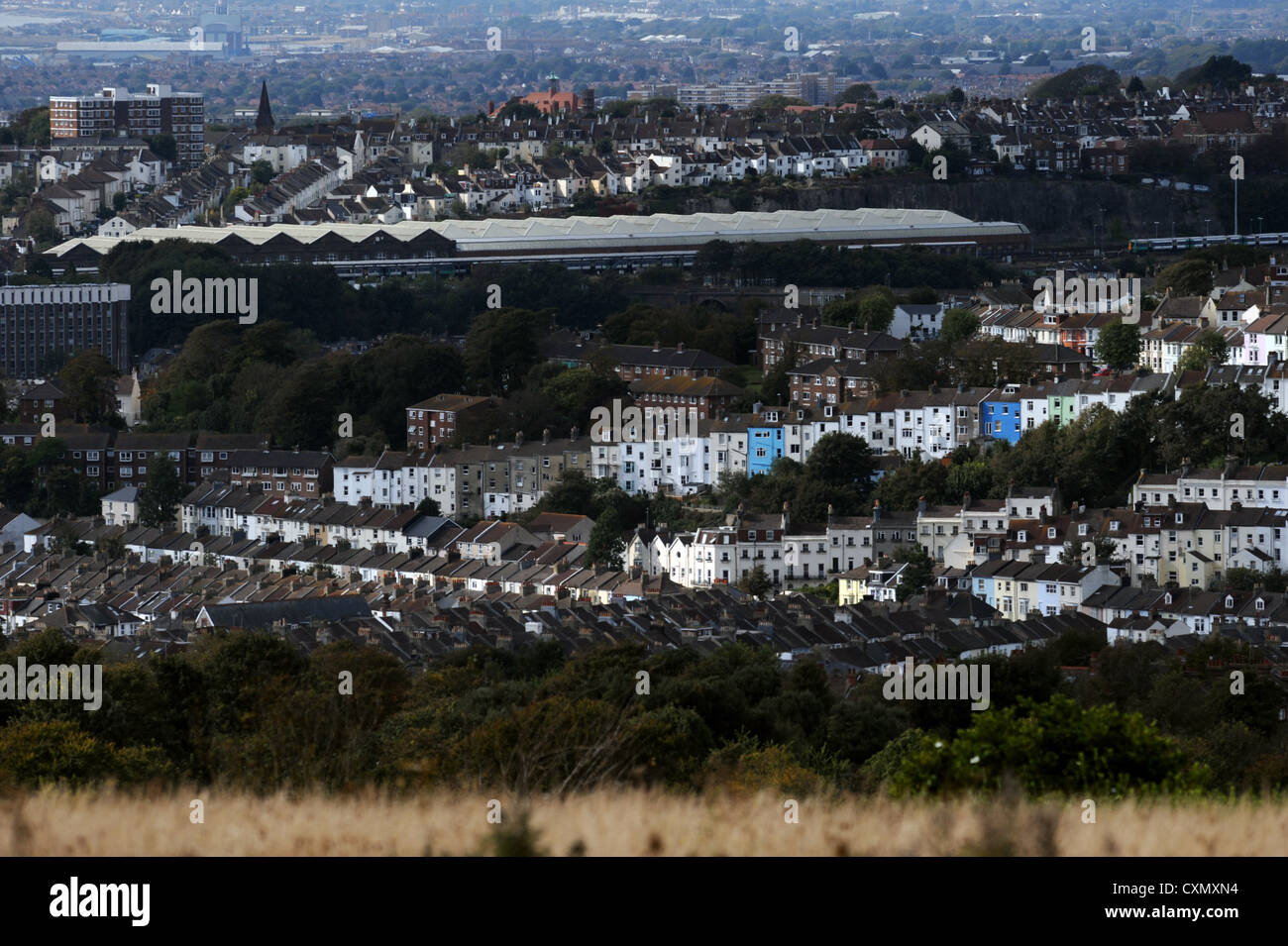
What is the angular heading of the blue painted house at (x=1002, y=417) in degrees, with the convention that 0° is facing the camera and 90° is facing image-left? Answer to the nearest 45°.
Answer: approximately 0°

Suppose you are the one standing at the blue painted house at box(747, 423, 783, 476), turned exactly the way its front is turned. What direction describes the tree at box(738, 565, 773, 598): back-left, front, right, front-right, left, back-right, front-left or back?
front

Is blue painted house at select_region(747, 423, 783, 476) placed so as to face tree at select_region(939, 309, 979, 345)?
no

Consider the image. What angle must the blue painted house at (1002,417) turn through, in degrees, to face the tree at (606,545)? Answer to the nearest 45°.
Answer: approximately 45° to its right

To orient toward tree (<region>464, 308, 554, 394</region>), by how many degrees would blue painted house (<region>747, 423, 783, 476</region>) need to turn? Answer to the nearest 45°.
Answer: approximately 135° to its right

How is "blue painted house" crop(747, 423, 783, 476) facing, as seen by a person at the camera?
facing the viewer

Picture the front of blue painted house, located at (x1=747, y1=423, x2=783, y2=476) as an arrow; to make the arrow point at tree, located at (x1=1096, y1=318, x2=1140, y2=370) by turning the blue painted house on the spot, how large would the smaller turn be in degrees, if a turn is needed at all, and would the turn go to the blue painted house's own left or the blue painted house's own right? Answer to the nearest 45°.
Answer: approximately 90° to the blue painted house's own left

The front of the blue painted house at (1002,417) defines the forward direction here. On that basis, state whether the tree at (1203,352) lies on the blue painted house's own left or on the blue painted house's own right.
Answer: on the blue painted house's own left

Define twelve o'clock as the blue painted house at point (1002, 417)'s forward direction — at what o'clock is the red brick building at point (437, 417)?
The red brick building is roughly at 4 o'clock from the blue painted house.

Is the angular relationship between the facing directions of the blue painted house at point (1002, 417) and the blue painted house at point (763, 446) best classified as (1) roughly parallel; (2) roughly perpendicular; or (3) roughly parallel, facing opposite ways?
roughly parallel

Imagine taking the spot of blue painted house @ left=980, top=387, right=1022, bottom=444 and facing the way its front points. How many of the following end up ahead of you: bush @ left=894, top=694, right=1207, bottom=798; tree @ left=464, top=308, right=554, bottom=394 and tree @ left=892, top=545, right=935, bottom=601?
2

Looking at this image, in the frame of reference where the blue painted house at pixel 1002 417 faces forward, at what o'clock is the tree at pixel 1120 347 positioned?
The tree is roughly at 7 o'clock from the blue painted house.

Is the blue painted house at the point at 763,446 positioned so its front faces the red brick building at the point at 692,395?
no

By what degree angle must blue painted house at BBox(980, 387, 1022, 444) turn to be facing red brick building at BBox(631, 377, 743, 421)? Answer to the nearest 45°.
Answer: approximately 135° to its right

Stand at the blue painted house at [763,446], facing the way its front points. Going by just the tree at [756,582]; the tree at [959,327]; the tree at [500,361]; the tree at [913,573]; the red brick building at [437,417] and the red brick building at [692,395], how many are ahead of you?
2

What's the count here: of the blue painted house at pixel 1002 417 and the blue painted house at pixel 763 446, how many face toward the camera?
2
